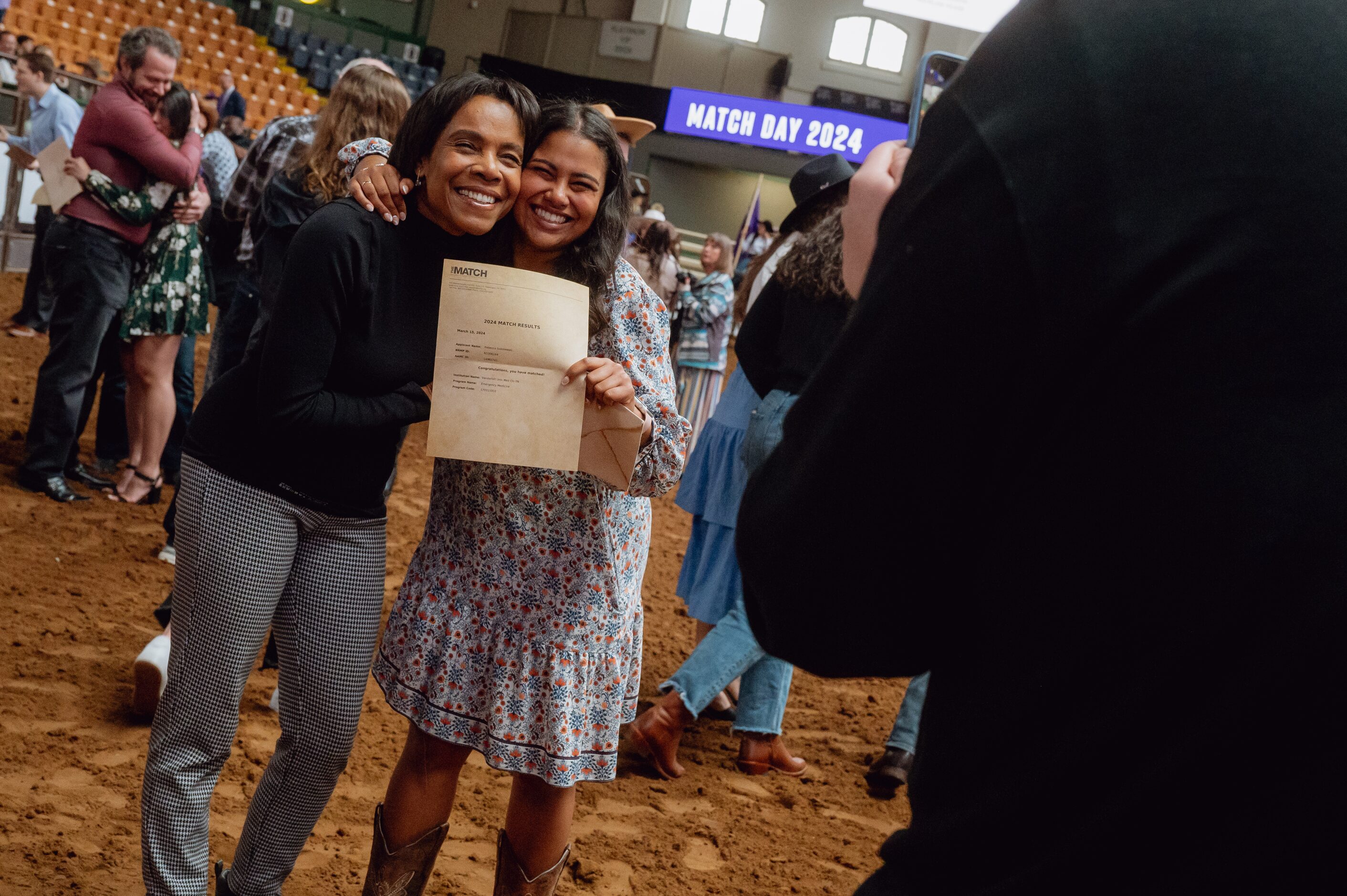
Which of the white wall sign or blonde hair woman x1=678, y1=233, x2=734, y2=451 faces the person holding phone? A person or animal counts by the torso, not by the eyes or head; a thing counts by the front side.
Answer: the white wall sign

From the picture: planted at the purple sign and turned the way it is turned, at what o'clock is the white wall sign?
The white wall sign is roughly at 4 o'clock from the purple sign.

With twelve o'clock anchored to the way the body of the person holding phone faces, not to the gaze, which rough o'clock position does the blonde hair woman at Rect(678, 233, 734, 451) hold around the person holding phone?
The blonde hair woman is roughly at 1 o'clock from the person holding phone.

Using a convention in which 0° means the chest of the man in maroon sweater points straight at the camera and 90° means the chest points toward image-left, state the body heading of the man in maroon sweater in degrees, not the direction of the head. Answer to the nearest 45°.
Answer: approximately 270°

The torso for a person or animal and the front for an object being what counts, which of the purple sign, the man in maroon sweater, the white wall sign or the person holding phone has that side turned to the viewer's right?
the man in maroon sweater

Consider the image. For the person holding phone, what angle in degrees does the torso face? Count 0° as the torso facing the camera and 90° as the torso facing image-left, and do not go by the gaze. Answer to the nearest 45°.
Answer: approximately 135°
